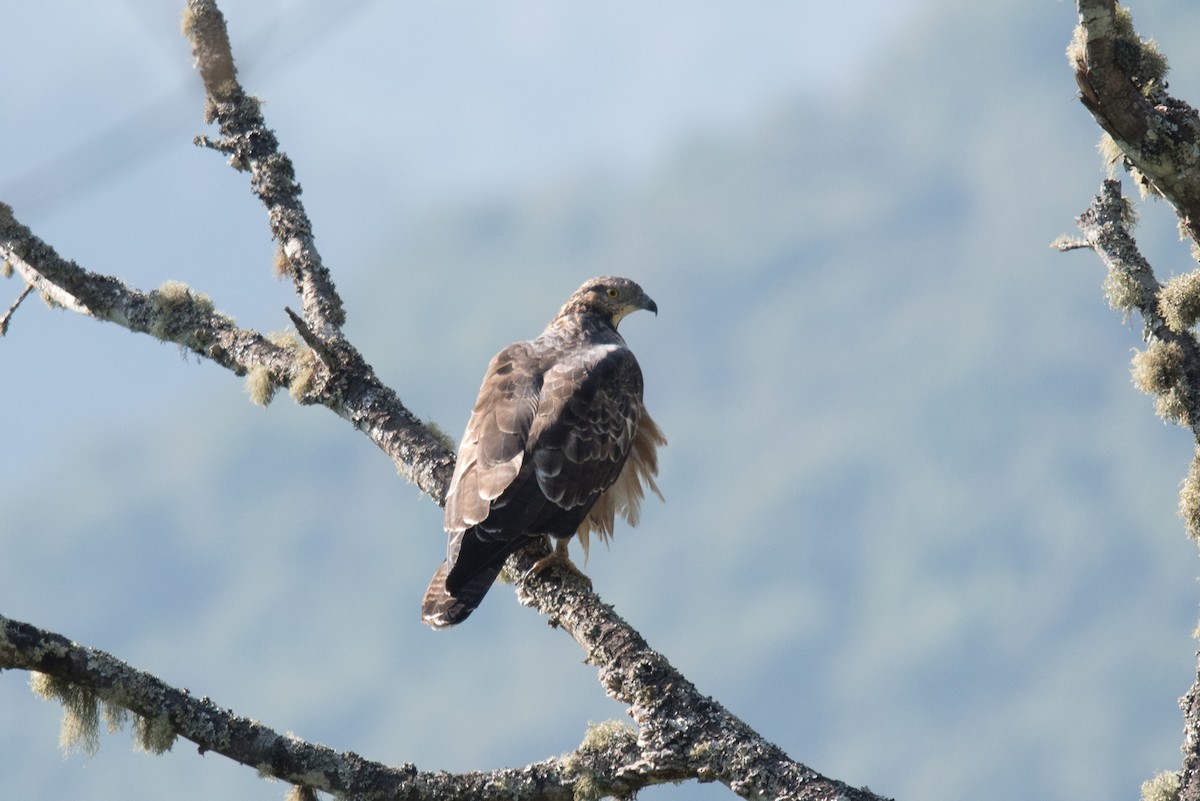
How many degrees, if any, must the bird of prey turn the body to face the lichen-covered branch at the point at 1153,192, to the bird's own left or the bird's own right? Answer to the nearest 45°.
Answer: approximately 90° to the bird's own right

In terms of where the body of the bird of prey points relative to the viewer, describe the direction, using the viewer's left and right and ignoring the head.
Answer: facing away from the viewer and to the right of the viewer

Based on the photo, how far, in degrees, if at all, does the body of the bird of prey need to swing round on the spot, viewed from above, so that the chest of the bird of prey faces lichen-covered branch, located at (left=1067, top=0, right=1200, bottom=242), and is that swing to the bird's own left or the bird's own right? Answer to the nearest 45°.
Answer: approximately 90° to the bird's own right
